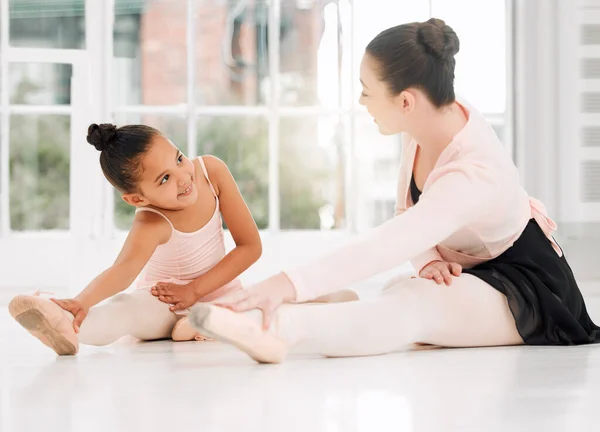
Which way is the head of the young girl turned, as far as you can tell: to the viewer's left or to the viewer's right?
to the viewer's right

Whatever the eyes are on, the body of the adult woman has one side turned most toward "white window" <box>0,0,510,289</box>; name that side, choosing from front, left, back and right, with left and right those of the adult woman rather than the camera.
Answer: right

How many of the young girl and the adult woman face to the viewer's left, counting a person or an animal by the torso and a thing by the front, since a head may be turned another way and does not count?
1

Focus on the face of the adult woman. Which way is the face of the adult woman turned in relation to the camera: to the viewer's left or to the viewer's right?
to the viewer's left

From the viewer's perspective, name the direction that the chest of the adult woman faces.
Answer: to the viewer's left
